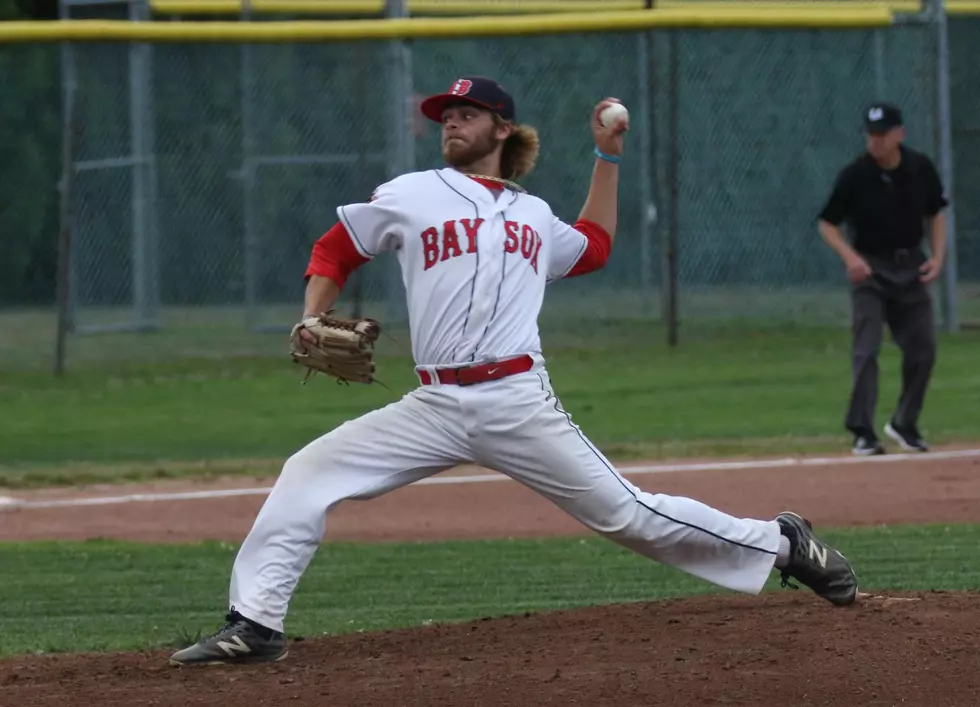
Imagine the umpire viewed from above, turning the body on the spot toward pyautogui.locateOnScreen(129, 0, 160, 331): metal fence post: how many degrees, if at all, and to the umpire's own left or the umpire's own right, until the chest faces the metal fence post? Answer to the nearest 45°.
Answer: approximately 135° to the umpire's own right

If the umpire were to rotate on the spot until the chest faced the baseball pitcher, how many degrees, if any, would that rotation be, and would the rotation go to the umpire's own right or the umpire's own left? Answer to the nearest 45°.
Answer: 0° — they already face them

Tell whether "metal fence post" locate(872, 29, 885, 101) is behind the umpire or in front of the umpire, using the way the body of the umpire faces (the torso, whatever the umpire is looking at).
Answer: behind

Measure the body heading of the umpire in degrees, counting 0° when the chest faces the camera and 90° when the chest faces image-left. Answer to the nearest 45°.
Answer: approximately 0°

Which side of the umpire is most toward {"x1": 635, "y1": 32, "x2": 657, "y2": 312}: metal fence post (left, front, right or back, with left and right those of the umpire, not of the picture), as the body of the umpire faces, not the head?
back

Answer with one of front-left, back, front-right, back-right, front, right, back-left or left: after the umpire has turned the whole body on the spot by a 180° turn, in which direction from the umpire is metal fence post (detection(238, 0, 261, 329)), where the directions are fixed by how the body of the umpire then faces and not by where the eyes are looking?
front-left
